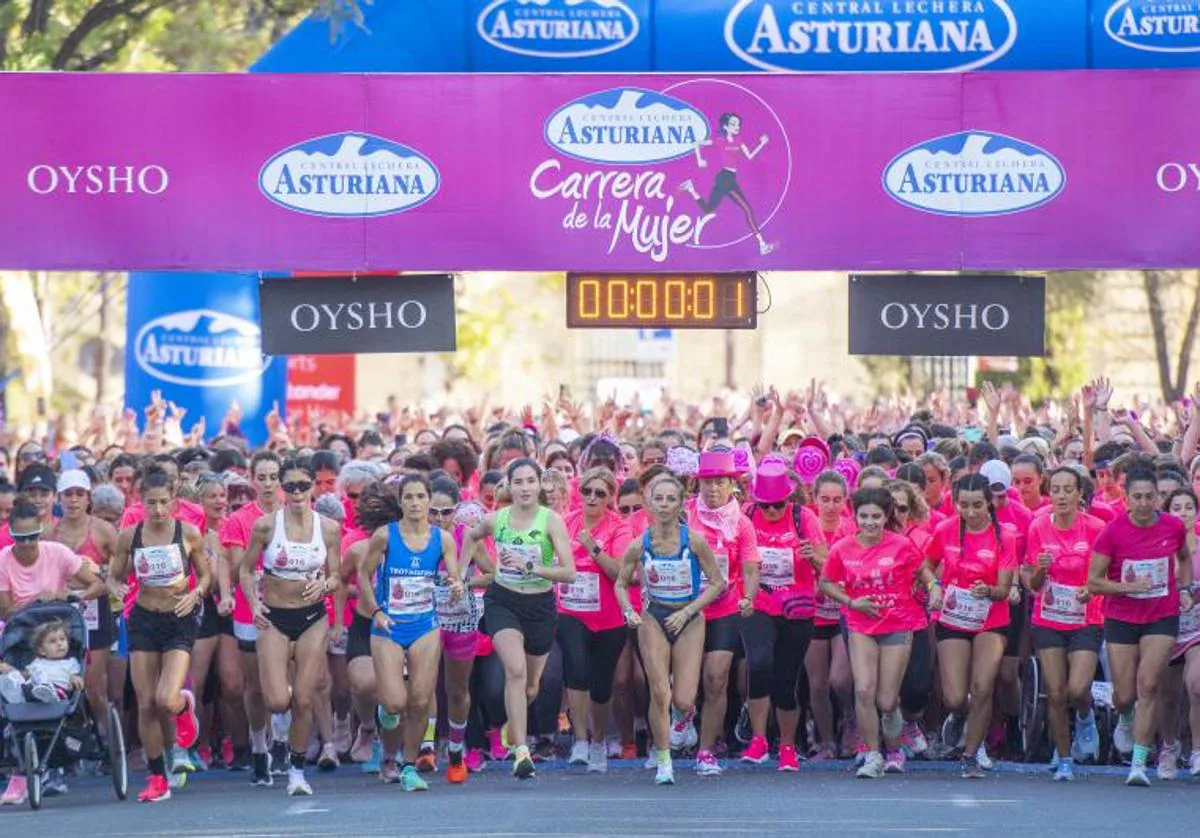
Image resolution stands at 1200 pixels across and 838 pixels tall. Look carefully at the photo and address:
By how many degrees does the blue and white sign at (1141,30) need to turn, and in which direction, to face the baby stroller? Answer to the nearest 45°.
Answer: approximately 45° to its right

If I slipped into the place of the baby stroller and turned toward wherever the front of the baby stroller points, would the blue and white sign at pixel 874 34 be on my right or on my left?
on my left

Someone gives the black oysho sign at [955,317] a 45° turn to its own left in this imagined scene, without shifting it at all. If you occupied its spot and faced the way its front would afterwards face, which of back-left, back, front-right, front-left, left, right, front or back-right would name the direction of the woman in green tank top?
right

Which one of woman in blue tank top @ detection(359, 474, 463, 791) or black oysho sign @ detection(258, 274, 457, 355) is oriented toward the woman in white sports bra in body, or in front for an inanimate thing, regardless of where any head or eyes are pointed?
the black oysho sign

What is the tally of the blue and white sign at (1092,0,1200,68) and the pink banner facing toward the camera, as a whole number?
2
